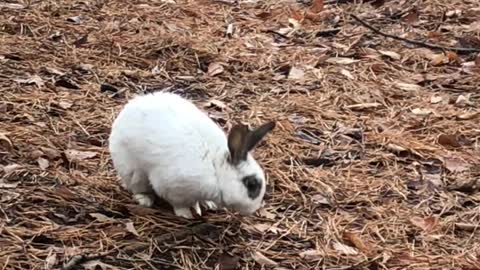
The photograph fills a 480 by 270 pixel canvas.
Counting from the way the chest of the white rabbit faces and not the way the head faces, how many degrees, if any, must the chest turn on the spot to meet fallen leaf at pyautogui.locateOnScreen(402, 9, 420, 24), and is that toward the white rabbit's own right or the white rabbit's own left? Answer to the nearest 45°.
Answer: approximately 45° to the white rabbit's own left

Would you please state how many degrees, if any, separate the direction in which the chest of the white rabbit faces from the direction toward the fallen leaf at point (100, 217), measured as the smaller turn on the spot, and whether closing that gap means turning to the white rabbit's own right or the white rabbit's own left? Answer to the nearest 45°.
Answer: approximately 180°

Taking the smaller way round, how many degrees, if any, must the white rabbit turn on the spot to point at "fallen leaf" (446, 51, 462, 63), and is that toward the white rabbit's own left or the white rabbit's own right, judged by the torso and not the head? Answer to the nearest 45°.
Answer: approximately 45° to the white rabbit's own left

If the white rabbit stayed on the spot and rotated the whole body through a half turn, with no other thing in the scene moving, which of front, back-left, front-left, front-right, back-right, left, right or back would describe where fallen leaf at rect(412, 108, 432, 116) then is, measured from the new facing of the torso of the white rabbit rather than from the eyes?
back-right

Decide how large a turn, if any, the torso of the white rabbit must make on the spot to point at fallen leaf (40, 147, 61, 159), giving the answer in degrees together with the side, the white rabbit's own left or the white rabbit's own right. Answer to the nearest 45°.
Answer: approximately 135° to the white rabbit's own left

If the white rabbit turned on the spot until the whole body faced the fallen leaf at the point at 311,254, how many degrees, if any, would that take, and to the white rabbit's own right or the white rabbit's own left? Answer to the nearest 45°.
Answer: approximately 45° to the white rabbit's own right

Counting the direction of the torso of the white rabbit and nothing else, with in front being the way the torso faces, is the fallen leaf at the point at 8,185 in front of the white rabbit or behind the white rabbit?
behind

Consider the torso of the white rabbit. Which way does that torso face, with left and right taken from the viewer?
facing to the right of the viewer

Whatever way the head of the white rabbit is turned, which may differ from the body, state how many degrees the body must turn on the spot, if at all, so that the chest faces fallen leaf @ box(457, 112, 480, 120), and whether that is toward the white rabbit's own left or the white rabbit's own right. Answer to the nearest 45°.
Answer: approximately 45° to the white rabbit's own left

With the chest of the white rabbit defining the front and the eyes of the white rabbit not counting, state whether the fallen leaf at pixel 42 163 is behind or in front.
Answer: behind

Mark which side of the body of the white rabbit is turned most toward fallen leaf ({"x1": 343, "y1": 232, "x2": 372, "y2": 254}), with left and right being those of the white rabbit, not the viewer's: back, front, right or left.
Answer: front

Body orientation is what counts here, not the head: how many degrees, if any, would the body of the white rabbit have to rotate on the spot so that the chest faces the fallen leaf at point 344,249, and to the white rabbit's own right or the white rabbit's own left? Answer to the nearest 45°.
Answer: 0° — it already faces it
